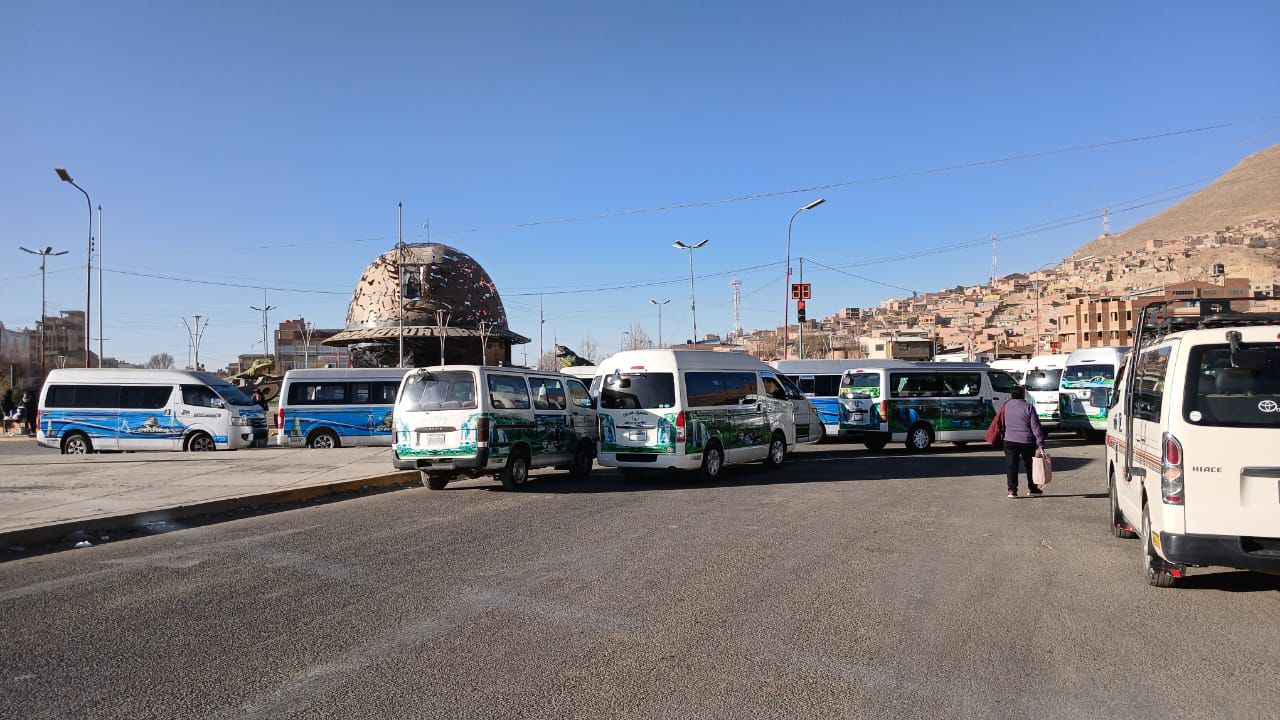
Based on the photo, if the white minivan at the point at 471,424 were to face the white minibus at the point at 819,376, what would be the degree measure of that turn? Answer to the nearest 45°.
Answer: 0° — it already faces it

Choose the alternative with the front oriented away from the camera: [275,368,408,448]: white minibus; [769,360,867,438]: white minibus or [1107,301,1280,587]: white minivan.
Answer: the white minivan

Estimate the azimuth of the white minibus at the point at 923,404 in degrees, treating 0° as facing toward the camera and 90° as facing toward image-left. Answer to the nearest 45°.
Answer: approximately 225°

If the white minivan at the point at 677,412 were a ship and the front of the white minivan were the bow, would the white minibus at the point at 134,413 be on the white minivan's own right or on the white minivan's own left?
on the white minivan's own left

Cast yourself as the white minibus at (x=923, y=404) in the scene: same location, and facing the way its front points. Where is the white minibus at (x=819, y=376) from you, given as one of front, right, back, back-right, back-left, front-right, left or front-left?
left

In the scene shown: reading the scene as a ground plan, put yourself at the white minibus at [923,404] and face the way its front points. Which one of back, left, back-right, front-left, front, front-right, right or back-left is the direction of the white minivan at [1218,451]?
back-right

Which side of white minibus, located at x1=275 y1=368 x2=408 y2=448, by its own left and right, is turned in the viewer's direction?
right

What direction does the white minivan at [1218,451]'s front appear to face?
away from the camera
